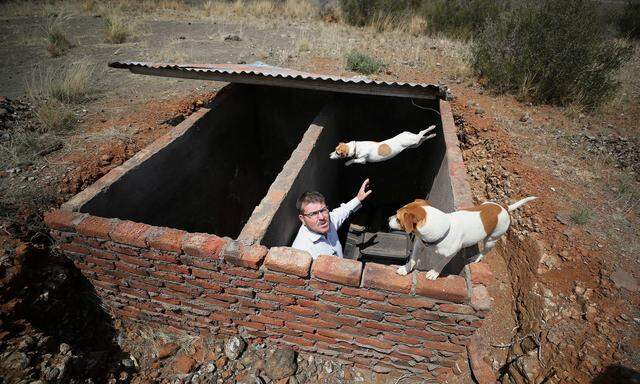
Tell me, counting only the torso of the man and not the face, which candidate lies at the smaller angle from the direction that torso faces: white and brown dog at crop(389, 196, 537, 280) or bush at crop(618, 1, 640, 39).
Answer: the white and brown dog

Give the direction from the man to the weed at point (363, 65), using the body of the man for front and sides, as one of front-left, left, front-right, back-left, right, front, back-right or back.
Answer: back-left

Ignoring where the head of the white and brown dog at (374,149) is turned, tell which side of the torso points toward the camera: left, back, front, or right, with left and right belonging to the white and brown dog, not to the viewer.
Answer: left

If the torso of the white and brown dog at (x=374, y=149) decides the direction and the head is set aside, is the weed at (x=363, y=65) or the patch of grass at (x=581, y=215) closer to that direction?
the weed

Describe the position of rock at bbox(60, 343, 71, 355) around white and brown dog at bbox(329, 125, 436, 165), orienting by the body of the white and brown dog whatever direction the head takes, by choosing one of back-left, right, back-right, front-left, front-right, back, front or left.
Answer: front-left

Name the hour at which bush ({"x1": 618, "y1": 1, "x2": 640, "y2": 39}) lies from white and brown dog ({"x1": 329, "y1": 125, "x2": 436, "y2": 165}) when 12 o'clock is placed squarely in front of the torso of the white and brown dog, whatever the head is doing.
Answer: The bush is roughly at 4 o'clock from the white and brown dog.

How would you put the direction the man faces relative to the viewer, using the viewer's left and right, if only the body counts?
facing the viewer and to the right of the viewer

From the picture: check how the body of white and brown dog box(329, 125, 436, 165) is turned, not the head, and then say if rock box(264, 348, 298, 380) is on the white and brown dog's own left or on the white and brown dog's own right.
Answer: on the white and brown dog's own left

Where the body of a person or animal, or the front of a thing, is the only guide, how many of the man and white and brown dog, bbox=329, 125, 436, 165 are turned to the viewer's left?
1

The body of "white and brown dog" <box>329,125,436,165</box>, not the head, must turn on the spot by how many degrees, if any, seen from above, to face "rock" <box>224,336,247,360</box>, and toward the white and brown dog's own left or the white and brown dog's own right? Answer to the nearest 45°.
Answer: approximately 45° to the white and brown dog's own left
